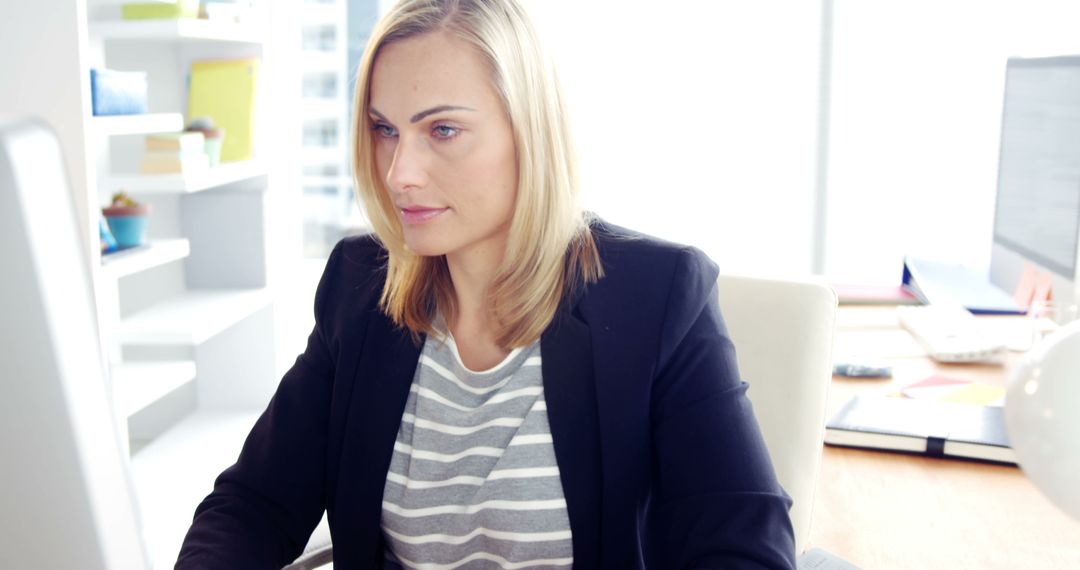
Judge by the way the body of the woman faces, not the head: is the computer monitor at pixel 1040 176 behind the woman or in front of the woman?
behind

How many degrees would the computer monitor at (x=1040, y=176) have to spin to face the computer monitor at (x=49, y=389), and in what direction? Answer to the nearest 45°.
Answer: approximately 45° to its left

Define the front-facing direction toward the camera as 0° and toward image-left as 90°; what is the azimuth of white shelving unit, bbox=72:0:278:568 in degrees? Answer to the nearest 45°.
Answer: approximately 315°

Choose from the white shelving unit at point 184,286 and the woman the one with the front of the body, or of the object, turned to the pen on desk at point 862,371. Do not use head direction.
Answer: the white shelving unit

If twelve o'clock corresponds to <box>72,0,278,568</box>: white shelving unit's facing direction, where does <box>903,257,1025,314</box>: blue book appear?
The blue book is roughly at 11 o'clock from the white shelving unit.

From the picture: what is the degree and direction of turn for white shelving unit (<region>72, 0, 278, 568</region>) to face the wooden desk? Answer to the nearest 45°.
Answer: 0° — it already faces it

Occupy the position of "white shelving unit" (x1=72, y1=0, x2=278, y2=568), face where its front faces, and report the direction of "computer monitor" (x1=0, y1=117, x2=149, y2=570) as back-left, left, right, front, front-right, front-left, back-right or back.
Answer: front-right

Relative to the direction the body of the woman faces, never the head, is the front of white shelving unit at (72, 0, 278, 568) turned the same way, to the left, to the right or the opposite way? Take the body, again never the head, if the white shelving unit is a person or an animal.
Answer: to the left
